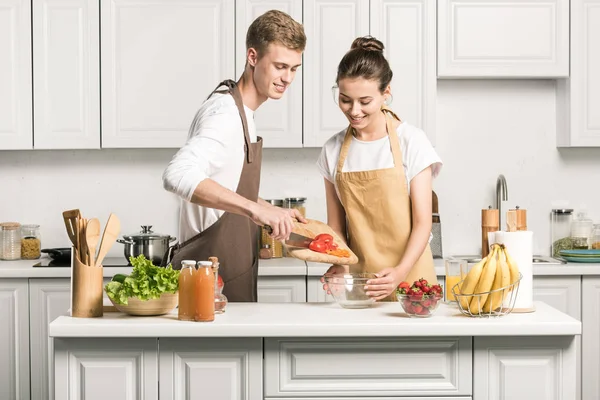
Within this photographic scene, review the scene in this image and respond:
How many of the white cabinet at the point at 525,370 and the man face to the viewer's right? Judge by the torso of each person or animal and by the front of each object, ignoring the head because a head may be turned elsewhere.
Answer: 1

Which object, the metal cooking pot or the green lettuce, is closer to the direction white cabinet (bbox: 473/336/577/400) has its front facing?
the green lettuce

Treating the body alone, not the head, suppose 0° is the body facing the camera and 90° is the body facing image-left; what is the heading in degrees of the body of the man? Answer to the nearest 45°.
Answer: approximately 270°

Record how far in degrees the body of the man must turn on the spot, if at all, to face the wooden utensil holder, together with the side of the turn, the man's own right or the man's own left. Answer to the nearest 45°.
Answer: approximately 135° to the man's own right

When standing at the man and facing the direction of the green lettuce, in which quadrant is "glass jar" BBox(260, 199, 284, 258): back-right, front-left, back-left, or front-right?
back-right

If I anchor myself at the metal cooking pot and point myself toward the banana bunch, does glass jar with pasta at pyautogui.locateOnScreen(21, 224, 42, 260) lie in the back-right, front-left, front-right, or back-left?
back-right

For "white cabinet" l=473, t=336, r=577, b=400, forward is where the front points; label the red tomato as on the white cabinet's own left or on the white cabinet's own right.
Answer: on the white cabinet's own right

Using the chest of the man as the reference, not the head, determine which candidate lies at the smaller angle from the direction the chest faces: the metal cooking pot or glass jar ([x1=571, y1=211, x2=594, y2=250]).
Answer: the glass jar
